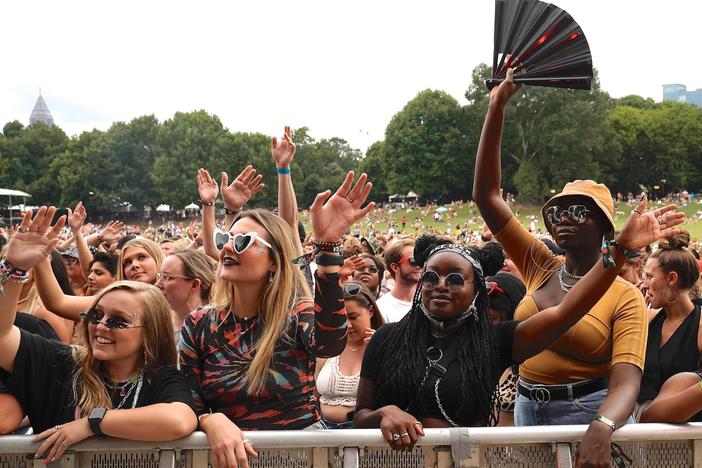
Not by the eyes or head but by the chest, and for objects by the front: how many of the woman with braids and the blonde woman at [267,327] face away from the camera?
0

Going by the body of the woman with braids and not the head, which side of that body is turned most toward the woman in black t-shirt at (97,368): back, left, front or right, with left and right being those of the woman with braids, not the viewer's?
right

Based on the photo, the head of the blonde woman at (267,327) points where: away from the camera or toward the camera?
toward the camera

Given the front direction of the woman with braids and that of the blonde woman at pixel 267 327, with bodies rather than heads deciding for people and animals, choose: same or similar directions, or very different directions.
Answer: same or similar directions

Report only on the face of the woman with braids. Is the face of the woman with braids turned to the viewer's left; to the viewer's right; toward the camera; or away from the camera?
toward the camera

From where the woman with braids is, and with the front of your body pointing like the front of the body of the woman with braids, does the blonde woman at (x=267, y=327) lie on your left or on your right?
on your right

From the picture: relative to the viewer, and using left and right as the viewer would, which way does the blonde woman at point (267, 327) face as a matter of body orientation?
facing the viewer and to the left of the viewer

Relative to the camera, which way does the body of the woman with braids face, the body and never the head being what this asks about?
toward the camera
